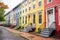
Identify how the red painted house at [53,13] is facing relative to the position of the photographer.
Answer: facing the viewer and to the left of the viewer
